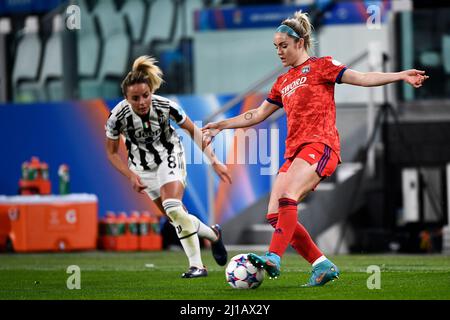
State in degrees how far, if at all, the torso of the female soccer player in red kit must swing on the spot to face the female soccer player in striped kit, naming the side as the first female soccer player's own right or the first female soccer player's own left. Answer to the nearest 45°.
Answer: approximately 90° to the first female soccer player's own right

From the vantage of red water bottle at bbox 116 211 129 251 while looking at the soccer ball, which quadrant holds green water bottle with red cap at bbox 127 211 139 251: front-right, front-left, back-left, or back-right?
front-left

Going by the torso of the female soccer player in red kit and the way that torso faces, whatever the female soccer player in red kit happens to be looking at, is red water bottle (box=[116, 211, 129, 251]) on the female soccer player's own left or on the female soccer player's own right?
on the female soccer player's own right

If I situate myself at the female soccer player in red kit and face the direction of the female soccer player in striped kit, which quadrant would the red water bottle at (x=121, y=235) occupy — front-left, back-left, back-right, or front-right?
front-right

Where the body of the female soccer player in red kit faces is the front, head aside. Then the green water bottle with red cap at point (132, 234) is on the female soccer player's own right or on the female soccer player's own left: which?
on the female soccer player's own right

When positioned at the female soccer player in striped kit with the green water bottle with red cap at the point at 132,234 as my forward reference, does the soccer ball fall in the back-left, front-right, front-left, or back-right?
back-right

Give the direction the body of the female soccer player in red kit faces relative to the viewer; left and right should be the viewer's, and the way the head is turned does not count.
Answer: facing the viewer and to the left of the viewer

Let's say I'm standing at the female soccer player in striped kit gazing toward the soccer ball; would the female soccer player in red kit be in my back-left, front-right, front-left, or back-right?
front-left
